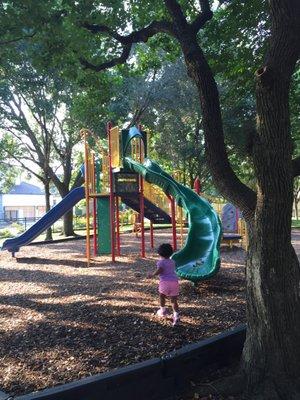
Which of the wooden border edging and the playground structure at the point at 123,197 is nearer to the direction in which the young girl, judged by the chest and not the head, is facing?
the playground structure

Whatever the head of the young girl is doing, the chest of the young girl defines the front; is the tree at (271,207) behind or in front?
behind

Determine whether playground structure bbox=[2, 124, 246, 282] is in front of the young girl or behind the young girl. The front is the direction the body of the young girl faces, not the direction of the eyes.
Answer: in front

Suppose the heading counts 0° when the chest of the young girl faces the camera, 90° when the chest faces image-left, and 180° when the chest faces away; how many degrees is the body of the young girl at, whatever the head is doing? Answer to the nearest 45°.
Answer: approximately 135°

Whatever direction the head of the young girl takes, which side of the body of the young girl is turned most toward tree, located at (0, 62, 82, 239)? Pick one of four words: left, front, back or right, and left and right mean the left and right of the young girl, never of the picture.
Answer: front
